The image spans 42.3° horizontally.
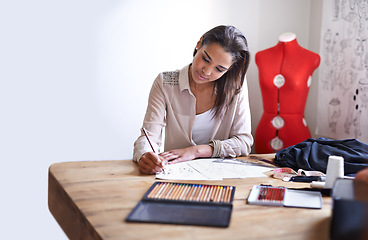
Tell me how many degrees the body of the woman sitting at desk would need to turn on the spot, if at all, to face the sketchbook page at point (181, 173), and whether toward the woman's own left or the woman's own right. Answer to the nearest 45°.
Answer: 0° — they already face it

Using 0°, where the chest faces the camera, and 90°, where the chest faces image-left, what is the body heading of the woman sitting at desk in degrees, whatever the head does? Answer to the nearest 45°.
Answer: approximately 0°

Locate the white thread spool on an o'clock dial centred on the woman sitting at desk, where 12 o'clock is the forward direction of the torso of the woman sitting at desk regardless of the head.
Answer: The white thread spool is roughly at 11 o'clock from the woman sitting at desk.

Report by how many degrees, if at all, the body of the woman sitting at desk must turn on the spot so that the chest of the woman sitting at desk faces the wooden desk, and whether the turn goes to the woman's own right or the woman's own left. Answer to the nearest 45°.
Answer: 0° — they already face it

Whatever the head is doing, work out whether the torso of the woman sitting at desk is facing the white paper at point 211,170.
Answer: yes
